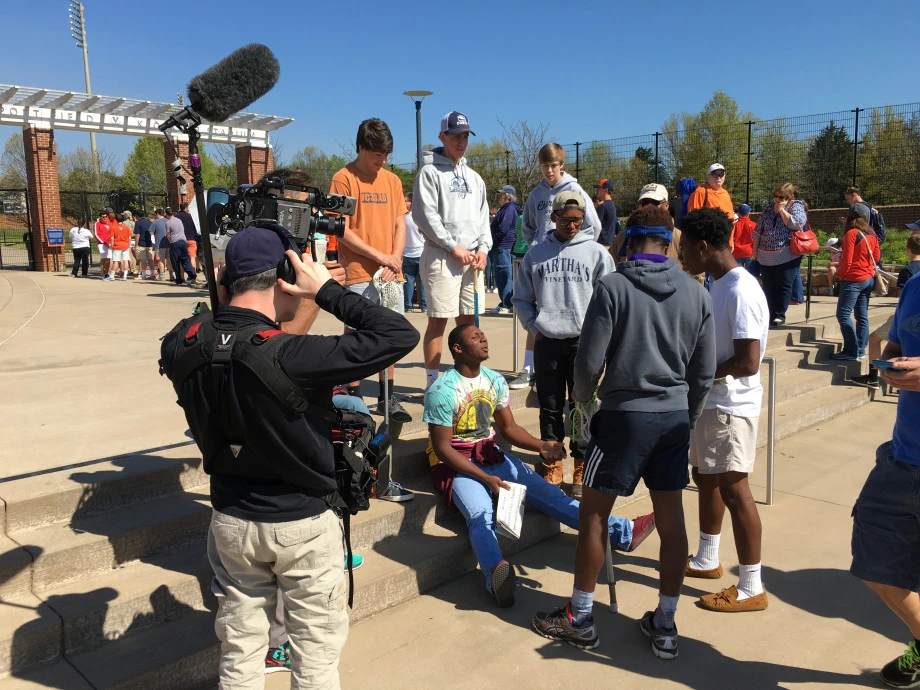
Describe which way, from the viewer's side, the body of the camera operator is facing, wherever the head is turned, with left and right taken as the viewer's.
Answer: facing away from the viewer and to the right of the viewer

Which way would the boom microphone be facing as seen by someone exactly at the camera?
facing to the right of the viewer

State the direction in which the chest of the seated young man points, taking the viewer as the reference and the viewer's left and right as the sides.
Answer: facing the viewer and to the right of the viewer

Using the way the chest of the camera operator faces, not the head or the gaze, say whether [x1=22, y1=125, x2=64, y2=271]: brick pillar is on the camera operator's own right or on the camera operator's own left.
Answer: on the camera operator's own left

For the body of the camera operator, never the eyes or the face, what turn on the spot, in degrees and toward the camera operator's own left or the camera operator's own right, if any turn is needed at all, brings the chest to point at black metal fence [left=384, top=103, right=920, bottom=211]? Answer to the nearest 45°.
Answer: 0° — they already face it

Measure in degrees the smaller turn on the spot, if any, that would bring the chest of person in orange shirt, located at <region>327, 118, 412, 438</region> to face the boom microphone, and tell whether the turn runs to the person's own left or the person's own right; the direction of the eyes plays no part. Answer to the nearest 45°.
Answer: approximately 45° to the person's own right

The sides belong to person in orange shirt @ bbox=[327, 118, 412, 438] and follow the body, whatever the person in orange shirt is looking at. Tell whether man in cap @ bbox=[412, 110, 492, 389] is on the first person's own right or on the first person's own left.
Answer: on the first person's own left

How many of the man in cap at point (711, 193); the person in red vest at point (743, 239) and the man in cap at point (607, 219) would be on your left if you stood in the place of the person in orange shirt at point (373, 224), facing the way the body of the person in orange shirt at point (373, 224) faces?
3

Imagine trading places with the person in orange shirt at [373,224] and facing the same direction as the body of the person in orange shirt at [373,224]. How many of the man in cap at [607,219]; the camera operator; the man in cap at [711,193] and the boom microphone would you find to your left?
2
